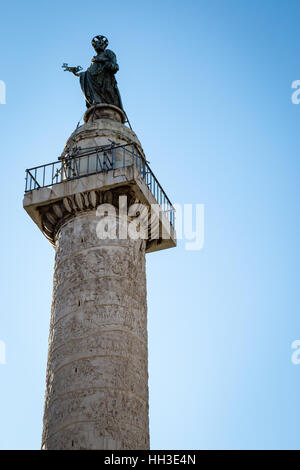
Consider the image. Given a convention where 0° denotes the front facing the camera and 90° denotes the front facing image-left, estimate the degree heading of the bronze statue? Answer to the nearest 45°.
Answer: approximately 45°
